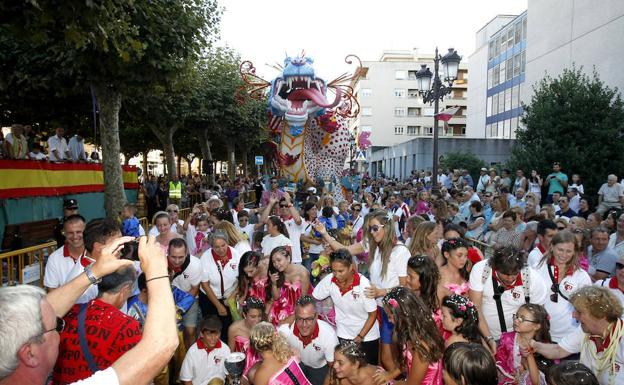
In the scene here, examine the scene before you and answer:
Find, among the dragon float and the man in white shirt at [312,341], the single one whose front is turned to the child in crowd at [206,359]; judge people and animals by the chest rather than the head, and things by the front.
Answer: the dragon float

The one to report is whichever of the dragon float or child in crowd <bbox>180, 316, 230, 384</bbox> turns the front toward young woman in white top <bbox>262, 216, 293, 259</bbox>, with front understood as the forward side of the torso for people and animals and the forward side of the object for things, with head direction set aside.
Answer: the dragon float

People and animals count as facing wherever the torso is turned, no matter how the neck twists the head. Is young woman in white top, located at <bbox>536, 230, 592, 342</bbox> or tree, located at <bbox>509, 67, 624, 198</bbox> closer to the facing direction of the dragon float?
the young woman in white top

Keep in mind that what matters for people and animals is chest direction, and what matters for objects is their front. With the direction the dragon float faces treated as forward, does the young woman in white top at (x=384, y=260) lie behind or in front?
in front

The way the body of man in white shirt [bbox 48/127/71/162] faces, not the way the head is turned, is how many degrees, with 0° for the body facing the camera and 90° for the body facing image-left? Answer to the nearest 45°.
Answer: approximately 315°

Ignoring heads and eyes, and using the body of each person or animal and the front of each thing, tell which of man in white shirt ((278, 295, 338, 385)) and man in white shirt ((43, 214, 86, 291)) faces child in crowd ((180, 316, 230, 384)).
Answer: man in white shirt ((43, 214, 86, 291))

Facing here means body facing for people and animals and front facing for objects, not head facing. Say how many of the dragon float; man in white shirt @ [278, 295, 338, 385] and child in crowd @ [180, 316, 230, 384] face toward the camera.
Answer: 3

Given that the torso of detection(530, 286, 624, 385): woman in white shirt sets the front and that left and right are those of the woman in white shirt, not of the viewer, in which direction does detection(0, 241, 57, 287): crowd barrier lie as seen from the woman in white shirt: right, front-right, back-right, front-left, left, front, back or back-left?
front-right

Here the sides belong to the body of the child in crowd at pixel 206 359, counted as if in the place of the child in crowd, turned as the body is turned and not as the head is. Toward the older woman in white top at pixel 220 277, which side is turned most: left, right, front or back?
back

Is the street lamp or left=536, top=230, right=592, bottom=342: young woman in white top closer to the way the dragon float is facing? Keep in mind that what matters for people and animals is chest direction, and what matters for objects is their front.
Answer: the young woman in white top

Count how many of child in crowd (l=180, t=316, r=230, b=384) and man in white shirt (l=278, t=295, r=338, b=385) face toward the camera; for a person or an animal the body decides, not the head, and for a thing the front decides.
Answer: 2

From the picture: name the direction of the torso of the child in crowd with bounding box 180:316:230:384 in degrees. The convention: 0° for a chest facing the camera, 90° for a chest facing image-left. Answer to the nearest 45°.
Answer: approximately 0°

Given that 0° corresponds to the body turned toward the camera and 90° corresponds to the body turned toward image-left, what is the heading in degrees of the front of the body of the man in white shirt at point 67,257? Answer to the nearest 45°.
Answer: approximately 315°

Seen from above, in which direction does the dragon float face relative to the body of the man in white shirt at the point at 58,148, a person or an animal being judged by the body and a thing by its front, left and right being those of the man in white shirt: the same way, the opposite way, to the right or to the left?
to the right

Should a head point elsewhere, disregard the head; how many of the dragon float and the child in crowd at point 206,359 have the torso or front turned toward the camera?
2
